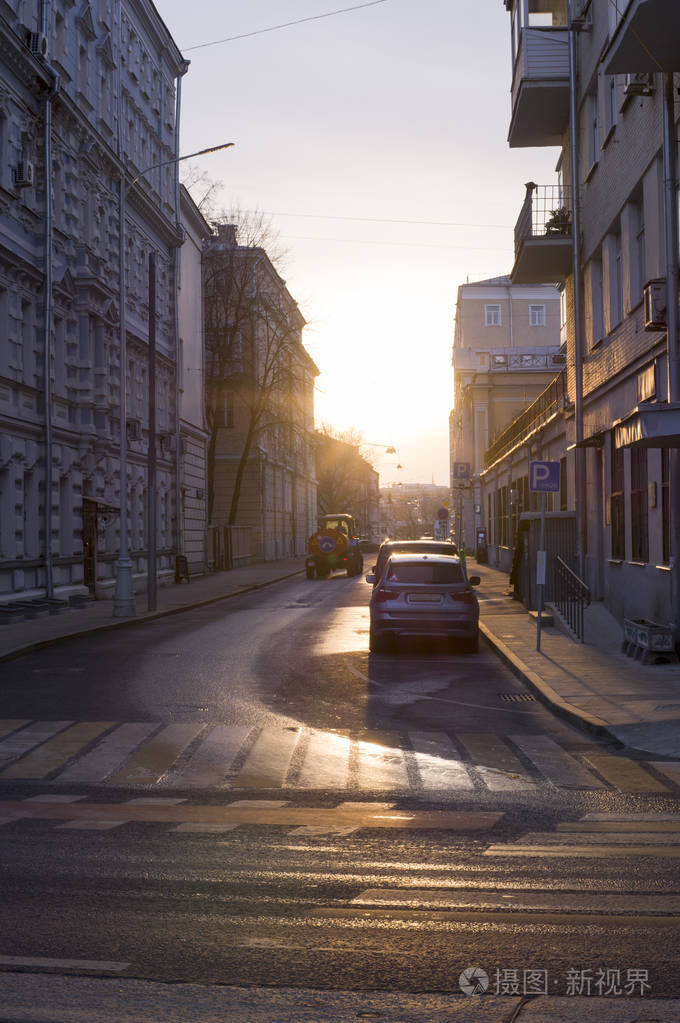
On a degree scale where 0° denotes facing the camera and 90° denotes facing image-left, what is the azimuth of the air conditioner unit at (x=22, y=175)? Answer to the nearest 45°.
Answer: approximately 315°

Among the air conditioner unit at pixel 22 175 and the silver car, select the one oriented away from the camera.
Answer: the silver car

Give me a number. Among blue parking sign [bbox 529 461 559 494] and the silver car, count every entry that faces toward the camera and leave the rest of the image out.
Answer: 1

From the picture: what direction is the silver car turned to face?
away from the camera

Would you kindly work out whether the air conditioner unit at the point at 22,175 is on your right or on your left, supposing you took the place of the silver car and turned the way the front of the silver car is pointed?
on your left
